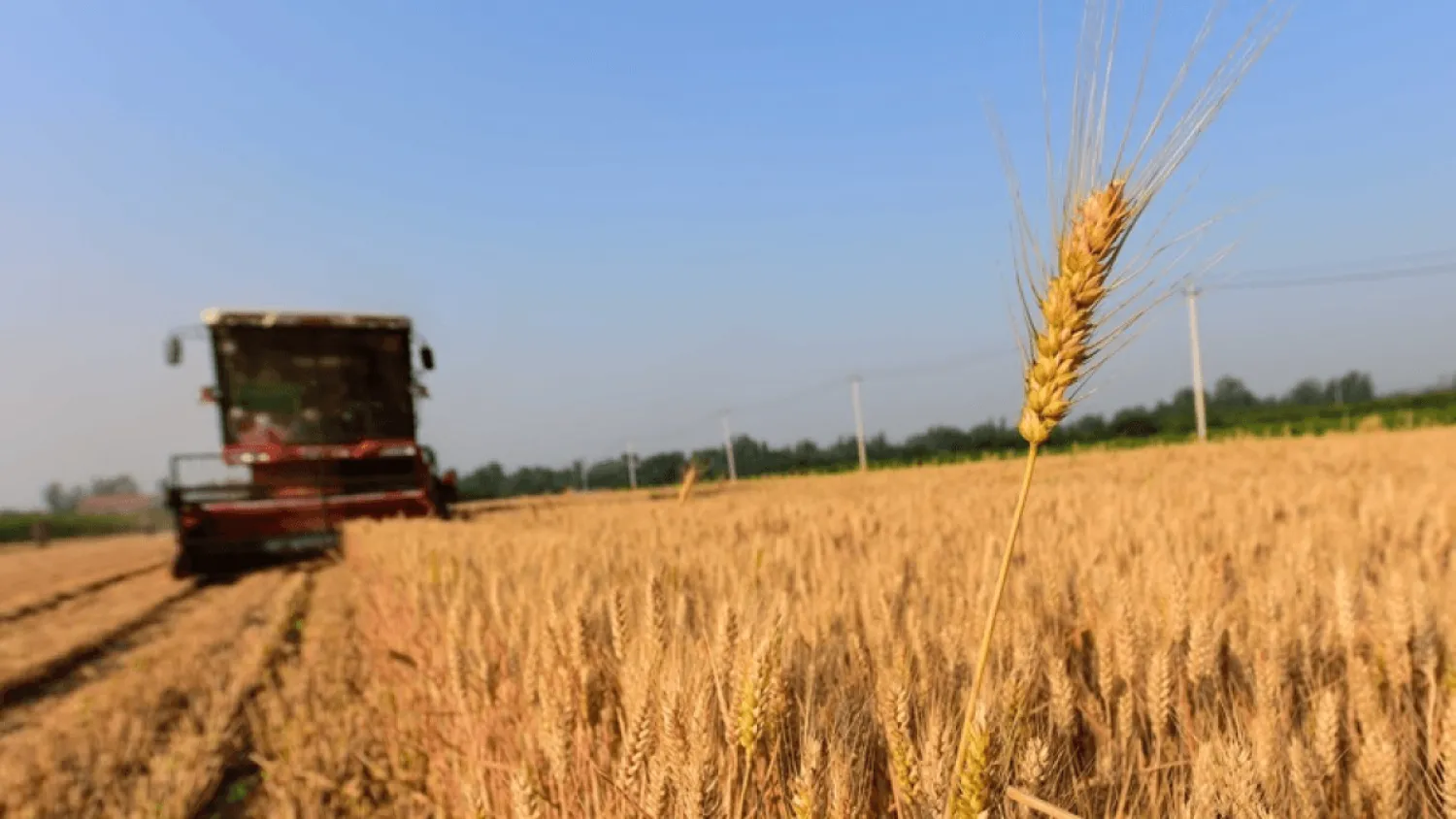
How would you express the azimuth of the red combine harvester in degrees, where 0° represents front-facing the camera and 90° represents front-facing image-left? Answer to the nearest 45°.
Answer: approximately 0°
